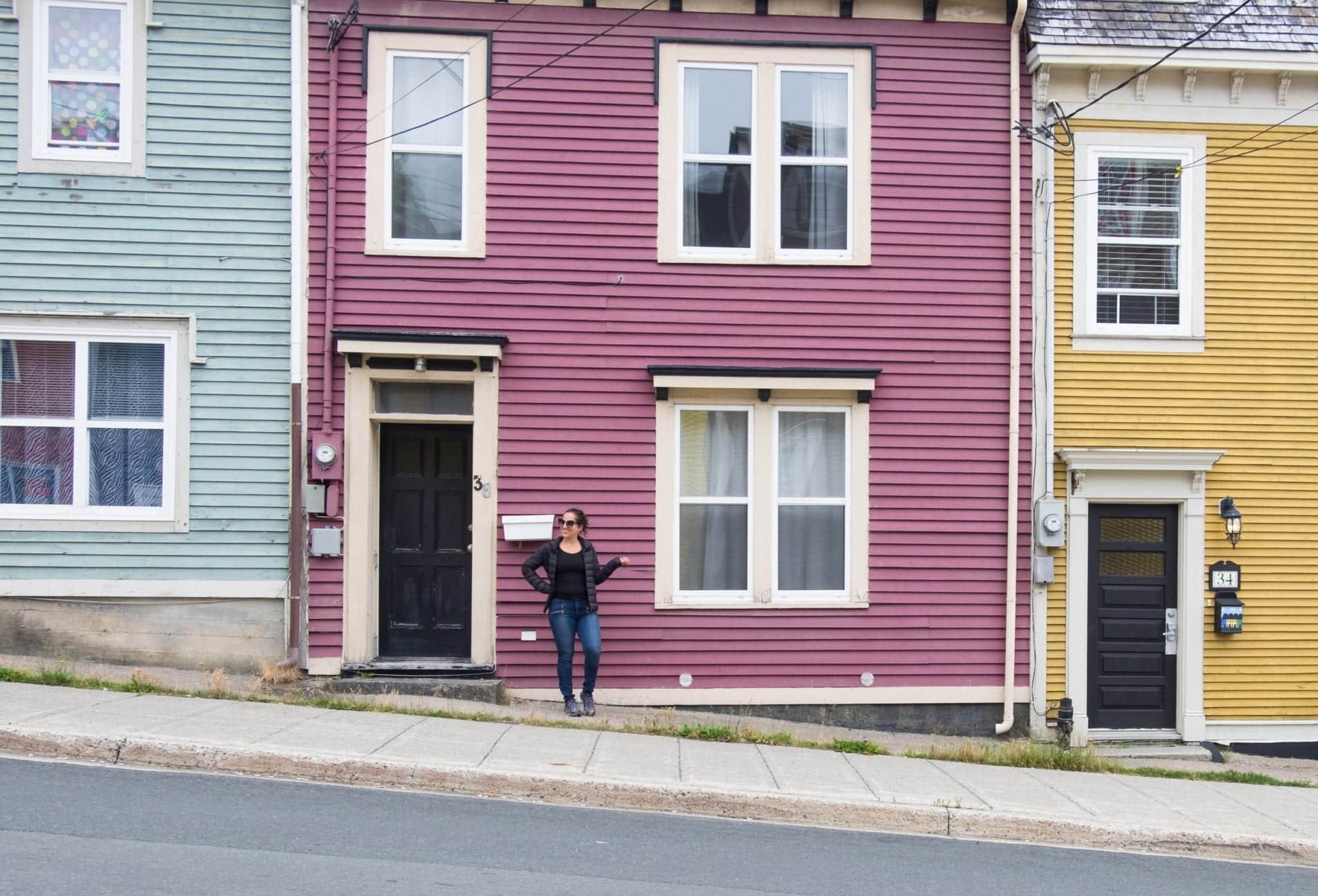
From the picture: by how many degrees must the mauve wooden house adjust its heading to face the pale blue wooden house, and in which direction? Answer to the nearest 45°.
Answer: approximately 90° to its right

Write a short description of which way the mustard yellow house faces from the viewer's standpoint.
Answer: facing the viewer

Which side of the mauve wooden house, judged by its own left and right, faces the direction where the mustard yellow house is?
left

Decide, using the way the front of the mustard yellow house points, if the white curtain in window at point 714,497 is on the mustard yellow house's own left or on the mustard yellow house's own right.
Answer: on the mustard yellow house's own right

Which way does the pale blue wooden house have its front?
toward the camera

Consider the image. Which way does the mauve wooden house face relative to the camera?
toward the camera

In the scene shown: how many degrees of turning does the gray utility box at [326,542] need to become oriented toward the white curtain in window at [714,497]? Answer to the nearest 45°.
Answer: approximately 90° to its left

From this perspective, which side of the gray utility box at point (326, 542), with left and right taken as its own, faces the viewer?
front
